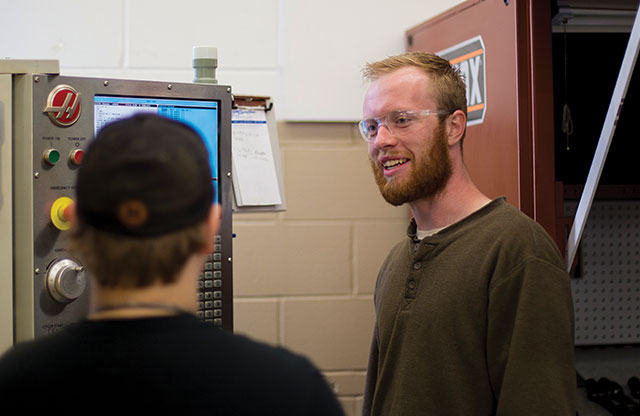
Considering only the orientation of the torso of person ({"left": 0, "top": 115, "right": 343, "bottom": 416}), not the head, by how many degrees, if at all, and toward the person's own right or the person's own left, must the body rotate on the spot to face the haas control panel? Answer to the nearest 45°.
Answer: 0° — they already face it

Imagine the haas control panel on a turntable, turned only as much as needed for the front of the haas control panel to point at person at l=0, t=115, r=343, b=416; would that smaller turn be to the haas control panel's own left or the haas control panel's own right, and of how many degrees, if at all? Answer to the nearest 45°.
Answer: approximately 45° to the haas control panel's own right

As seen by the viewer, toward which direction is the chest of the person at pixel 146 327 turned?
away from the camera

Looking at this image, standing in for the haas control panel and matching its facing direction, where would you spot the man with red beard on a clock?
The man with red beard is roughly at 11 o'clock from the haas control panel.

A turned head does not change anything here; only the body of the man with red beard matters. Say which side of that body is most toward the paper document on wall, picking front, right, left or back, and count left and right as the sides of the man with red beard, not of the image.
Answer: right

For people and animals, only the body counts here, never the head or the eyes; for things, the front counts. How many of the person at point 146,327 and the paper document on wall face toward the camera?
1

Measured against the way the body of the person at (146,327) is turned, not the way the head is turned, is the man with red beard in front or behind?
in front

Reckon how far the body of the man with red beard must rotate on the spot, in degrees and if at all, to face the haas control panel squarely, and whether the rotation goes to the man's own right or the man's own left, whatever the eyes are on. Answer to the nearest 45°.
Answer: approximately 45° to the man's own right

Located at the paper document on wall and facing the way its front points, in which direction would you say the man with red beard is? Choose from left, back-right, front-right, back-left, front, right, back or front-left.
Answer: front-left

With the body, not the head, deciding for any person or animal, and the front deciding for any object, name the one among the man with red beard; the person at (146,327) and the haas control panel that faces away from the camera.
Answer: the person

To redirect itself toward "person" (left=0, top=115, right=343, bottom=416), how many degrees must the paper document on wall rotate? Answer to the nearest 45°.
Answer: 0° — it already faces them
